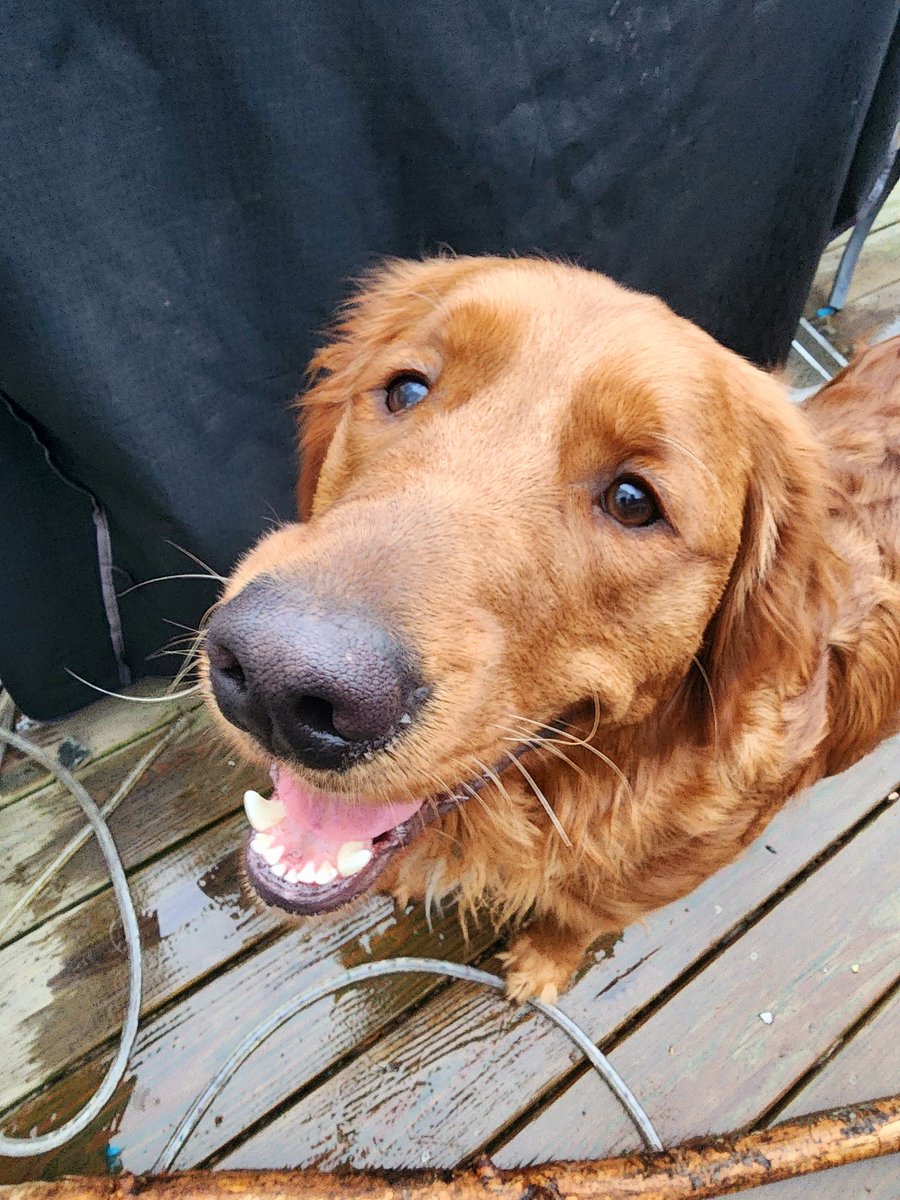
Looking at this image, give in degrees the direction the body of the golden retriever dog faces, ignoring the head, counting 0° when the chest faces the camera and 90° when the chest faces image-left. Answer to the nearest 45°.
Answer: approximately 45°
